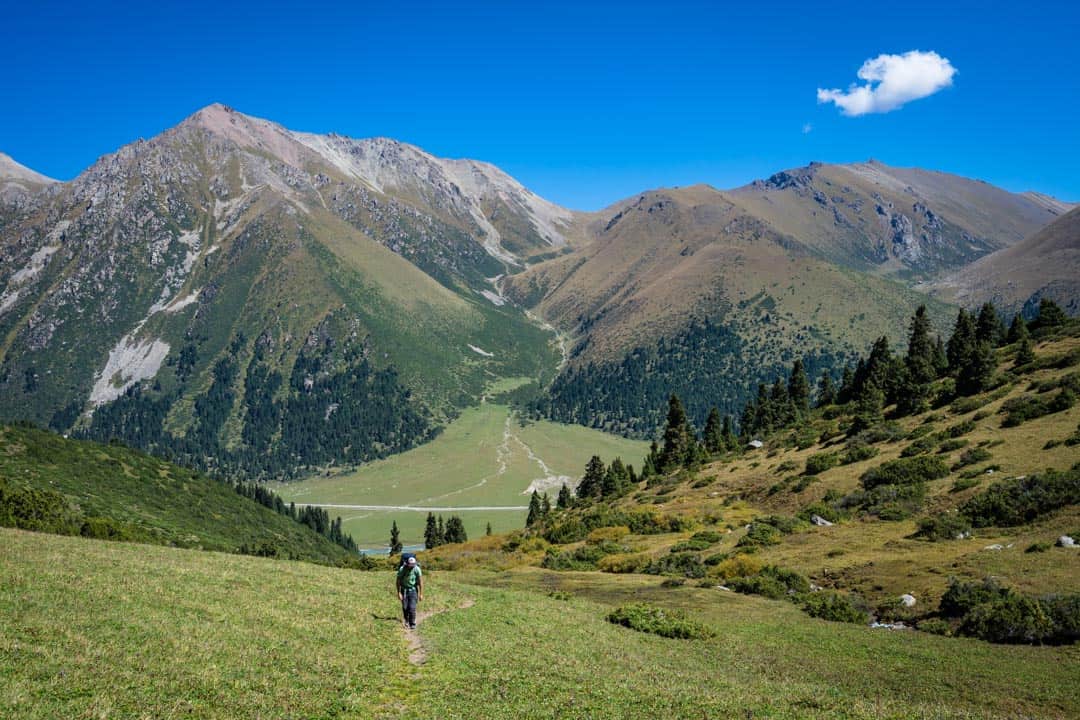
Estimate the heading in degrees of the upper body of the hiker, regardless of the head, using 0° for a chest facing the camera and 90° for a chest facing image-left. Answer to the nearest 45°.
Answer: approximately 0°

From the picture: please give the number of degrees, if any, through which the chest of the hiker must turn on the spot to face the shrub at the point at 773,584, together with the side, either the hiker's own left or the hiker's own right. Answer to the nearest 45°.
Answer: approximately 135° to the hiker's own left

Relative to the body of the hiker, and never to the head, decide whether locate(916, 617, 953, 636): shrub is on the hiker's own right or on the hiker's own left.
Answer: on the hiker's own left

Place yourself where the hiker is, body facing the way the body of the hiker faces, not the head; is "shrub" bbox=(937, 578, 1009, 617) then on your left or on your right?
on your left

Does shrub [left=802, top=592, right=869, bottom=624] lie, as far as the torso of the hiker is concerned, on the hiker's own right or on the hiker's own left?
on the hiker's own left

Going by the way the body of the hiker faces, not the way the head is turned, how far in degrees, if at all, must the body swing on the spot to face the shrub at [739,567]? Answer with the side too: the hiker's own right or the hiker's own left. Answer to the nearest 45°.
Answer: approximately 135° to the hiker's own left
